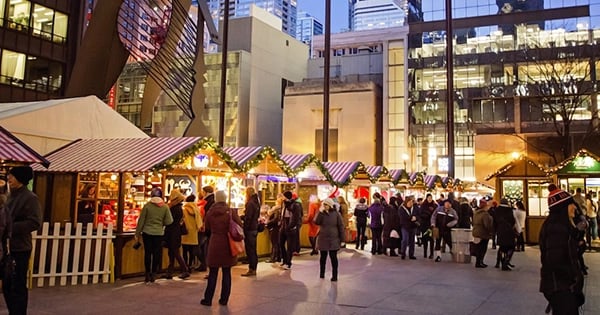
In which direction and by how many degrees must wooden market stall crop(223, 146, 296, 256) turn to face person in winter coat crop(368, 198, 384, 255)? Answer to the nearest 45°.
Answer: approximately 45° to its left

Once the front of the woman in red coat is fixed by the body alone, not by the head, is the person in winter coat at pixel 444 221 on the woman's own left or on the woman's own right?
on the woman's own right

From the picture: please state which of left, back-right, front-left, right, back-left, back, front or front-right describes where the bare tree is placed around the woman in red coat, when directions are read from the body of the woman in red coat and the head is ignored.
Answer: front-right

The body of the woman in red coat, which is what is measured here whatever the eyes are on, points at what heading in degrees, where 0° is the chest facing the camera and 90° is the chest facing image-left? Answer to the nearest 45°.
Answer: approximately 180°

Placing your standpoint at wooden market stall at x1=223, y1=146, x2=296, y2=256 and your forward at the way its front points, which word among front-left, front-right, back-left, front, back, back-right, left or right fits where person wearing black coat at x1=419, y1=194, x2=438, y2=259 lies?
front-left
